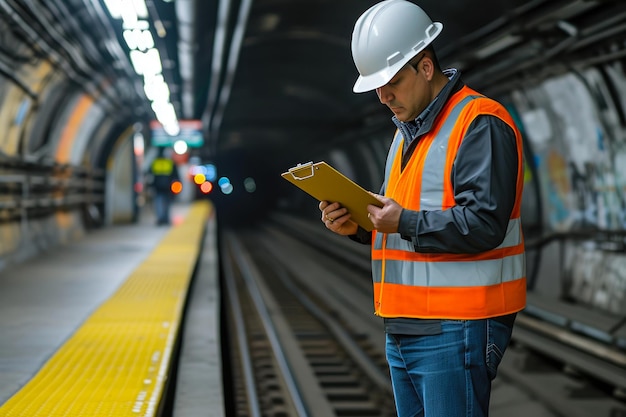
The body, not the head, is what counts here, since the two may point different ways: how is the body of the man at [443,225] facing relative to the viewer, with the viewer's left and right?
facing the viewer and to the left of the viewer

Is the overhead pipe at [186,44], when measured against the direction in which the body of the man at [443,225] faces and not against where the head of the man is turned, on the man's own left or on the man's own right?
on the man's own right

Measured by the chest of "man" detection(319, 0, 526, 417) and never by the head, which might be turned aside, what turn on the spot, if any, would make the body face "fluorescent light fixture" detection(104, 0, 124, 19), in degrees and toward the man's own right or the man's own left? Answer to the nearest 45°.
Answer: approximately 90° to the man's own right

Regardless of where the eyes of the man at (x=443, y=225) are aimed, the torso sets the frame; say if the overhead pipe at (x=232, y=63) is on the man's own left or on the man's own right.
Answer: on the man's own right

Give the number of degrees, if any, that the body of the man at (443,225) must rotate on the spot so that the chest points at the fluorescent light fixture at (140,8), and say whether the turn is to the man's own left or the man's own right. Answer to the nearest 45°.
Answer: approximately 90° to the man's own right

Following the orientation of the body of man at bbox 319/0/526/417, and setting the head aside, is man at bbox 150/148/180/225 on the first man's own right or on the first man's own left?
on the first man's own right

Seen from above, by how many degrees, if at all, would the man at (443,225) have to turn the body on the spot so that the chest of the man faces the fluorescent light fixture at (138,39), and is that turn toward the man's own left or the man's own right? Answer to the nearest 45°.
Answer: approximately 90° to the man's own right

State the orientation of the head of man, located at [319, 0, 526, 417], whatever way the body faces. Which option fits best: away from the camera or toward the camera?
toward the camera
